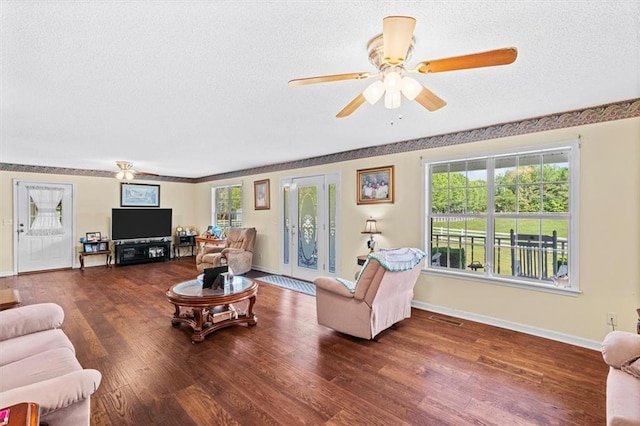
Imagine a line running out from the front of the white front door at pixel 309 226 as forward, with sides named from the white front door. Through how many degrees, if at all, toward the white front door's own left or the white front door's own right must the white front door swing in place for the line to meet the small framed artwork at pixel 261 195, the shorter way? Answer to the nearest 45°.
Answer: approximately 90° to the white front door's own right

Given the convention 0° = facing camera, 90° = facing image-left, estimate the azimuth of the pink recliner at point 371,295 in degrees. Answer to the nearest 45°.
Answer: approximately 135°

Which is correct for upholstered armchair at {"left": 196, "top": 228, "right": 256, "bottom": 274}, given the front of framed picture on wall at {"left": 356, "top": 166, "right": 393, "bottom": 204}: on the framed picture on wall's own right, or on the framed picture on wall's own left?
on the framed picture on wall's own right

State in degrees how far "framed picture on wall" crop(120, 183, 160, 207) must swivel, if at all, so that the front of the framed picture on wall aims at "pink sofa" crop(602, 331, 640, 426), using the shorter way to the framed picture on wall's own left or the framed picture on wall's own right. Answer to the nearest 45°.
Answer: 0° — it already faces it
